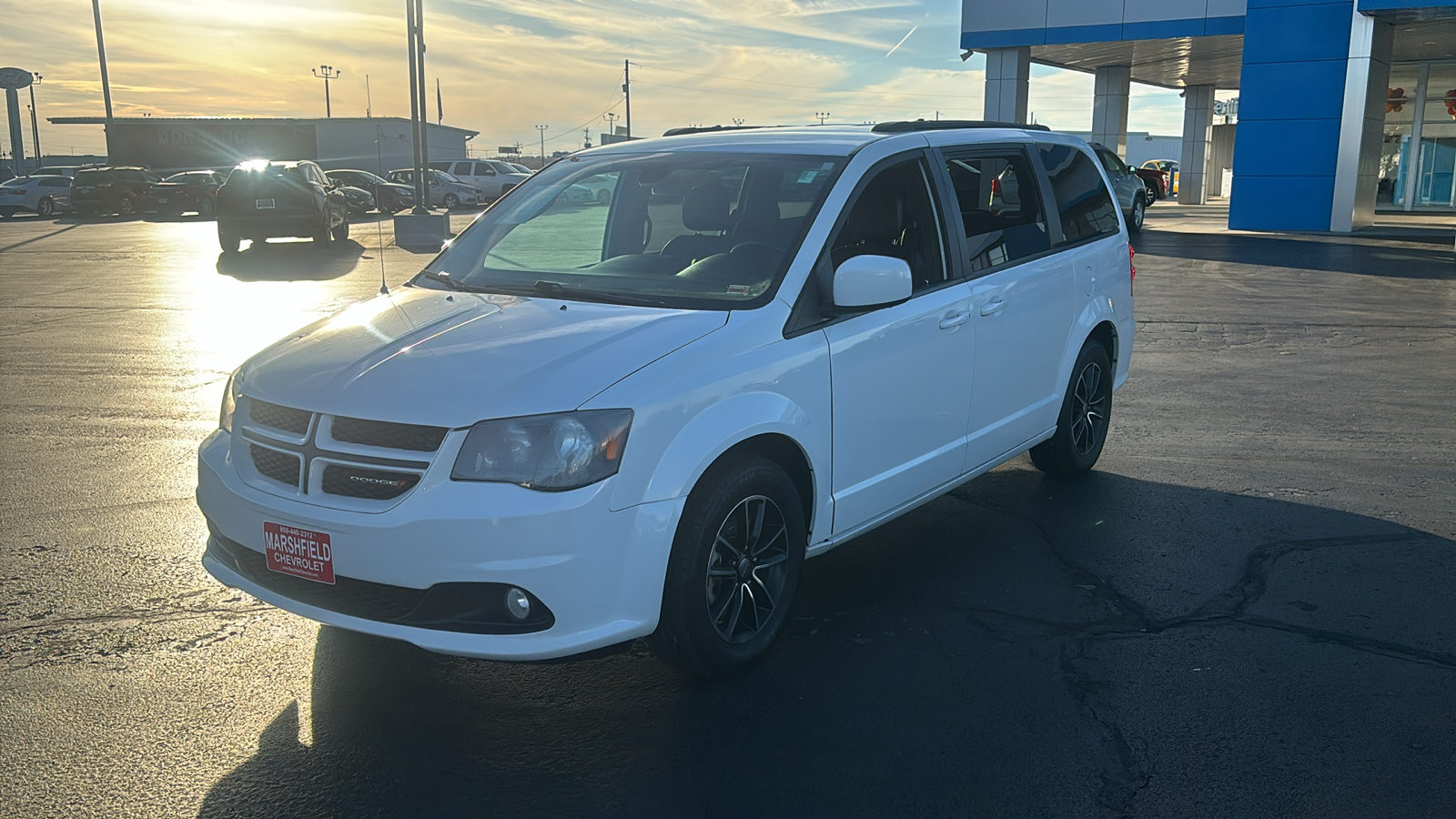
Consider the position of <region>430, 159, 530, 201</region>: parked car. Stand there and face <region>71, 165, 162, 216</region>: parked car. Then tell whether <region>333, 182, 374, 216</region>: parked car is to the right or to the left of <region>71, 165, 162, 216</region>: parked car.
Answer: left

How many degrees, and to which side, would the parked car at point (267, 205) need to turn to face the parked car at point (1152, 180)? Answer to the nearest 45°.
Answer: approximately 45° to its right

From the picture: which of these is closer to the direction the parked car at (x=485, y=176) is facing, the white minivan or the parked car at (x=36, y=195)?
the white minivan

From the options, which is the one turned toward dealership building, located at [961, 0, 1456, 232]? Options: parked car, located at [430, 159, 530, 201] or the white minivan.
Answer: the parked car

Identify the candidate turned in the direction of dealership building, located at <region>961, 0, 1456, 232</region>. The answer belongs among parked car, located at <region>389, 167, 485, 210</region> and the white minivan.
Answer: the parked car

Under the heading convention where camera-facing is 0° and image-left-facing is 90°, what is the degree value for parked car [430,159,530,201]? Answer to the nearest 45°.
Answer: approximately 315°

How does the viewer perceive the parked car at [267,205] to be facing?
facing away from the viewer and to the right of the viewer

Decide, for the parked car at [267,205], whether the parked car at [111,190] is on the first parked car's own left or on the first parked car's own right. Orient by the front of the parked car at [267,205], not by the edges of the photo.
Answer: on the first parked car's own left
